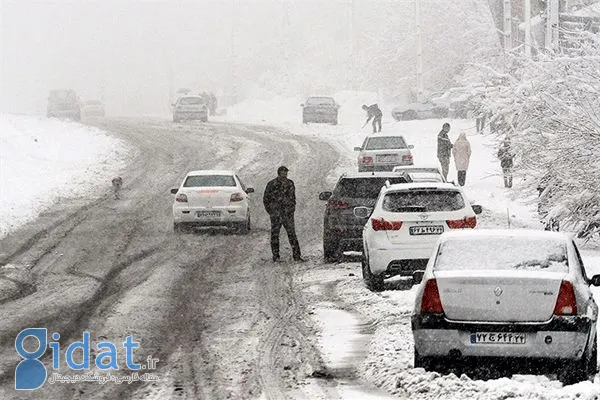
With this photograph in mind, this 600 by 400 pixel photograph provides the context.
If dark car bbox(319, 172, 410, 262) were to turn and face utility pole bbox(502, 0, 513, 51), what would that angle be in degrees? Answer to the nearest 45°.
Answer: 0° — it already faces it

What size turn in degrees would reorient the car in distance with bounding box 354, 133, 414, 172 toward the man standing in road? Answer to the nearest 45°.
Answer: approximately 180°

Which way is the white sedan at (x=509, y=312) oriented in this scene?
away from the camera

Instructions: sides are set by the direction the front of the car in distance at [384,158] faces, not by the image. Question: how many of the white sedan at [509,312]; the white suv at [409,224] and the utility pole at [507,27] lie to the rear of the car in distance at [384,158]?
2

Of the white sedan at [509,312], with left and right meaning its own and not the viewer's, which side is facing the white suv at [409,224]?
front

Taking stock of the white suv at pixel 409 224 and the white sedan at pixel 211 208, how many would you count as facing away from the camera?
2

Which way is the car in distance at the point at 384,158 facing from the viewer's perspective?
away from the camera

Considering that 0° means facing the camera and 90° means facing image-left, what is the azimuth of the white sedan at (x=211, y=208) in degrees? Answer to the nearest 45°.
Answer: approximately 180°

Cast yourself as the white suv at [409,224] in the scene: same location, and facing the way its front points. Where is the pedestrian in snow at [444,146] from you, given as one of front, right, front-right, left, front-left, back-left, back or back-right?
front

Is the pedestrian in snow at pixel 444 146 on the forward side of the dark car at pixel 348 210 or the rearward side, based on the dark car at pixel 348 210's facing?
on the forward side

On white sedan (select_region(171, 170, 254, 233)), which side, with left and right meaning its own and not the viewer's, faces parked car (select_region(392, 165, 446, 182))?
right

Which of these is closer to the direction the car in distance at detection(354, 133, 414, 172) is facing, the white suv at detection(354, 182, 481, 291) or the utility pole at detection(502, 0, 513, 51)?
the utility pole

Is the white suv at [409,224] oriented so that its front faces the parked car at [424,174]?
yes

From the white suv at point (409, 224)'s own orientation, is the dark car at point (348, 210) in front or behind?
in front

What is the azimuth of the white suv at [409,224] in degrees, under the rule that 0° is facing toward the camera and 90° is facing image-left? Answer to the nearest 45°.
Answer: approximately 180°

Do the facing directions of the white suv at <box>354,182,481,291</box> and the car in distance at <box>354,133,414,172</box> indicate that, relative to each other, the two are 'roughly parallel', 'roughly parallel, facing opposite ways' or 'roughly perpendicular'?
roughly parallel

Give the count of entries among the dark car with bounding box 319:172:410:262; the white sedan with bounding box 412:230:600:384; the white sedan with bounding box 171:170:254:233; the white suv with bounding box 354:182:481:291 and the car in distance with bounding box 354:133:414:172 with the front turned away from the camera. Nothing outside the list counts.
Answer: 5

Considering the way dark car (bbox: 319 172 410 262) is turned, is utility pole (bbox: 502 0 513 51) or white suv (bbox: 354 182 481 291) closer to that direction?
the utility pole

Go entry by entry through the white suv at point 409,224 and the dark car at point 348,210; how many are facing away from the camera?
2

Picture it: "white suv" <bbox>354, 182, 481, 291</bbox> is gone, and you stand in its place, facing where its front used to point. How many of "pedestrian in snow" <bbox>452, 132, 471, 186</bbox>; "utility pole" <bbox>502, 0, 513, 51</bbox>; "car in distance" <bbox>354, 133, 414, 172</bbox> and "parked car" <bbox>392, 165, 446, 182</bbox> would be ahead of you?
4
